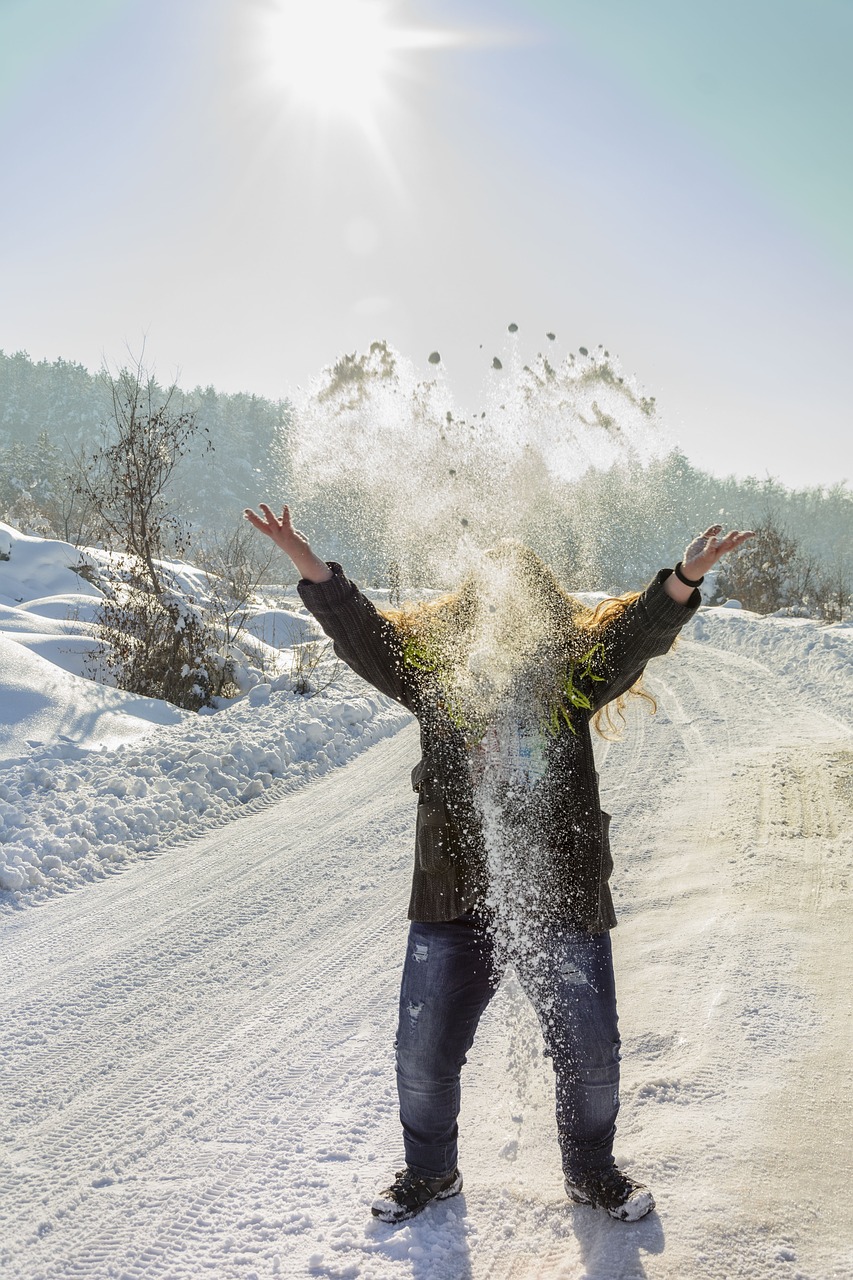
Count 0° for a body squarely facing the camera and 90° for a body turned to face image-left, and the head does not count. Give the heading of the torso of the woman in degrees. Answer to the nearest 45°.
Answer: approximately 0°

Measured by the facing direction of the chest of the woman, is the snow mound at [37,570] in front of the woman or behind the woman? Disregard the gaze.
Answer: behind

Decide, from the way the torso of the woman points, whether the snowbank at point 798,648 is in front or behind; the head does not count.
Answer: behind

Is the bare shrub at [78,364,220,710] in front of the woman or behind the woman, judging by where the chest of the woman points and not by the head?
behind

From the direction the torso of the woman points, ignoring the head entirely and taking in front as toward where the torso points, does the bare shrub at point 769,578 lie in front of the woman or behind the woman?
behind

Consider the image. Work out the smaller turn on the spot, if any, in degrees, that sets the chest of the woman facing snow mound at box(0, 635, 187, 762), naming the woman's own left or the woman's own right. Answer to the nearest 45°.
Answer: approximately 135° to the woman's own right
